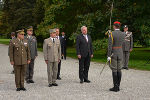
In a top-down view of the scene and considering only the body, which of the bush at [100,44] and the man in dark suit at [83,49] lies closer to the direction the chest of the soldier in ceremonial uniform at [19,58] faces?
the man in dark suit

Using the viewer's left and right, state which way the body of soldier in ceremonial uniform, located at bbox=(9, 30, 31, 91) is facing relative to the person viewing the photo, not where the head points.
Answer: facing the viewer and to the right of the viewer

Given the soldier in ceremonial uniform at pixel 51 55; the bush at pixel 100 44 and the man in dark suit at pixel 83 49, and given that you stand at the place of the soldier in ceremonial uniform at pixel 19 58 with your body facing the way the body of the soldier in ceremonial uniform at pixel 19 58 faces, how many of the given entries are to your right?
0

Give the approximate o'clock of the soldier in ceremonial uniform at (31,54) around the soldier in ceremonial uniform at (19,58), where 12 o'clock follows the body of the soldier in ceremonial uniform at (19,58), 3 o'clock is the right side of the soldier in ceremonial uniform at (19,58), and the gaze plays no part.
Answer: the soldier in ceremonial uniform at (31,54) is roughly at 8 o'clock from the soldier in ceremonial uniform at (19,58).

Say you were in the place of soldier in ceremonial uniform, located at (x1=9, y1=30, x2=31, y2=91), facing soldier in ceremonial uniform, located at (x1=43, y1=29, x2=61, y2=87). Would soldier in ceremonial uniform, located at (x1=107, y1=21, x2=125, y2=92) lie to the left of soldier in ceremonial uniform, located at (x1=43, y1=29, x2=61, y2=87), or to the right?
right

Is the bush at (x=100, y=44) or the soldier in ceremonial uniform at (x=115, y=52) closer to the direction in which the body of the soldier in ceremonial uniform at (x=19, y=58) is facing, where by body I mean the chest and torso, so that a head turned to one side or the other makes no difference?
the soldier in ceremonial uniform

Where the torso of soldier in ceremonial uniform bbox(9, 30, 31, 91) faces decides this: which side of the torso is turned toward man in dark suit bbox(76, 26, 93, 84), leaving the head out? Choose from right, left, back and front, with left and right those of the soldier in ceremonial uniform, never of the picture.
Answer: left

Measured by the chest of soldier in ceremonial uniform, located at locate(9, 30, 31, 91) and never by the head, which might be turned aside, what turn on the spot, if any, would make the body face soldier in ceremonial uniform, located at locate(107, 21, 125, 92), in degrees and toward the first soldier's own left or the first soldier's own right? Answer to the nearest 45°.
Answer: approximately 45° to the first soldier's own left

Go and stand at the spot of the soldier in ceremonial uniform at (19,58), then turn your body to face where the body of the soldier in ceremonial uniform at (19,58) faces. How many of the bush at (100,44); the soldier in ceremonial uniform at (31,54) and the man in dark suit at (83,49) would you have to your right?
0

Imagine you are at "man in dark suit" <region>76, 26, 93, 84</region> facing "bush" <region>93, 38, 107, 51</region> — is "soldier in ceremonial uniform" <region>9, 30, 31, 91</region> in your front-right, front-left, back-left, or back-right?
back-left

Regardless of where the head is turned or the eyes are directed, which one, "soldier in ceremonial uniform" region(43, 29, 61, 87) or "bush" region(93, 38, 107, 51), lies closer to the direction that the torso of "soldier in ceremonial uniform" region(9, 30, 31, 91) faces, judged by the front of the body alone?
the soldier in ceremonial uniform

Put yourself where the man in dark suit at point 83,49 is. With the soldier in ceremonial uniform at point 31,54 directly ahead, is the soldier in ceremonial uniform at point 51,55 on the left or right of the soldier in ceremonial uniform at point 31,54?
left

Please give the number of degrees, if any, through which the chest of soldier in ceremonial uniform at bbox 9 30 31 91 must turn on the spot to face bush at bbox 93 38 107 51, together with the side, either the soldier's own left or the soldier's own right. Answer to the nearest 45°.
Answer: approximately 90° to the soldier's own left

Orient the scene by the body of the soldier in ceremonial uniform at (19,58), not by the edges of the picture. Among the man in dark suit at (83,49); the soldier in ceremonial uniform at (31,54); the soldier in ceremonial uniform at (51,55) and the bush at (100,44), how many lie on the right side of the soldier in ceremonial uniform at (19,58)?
0

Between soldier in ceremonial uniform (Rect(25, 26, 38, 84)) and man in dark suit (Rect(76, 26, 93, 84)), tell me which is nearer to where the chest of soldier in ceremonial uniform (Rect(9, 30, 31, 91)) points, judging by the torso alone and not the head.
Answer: the man in dark suit

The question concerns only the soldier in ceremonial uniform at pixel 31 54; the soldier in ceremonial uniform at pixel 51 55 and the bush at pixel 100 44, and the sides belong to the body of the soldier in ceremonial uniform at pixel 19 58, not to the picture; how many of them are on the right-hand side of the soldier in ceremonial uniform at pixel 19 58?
0

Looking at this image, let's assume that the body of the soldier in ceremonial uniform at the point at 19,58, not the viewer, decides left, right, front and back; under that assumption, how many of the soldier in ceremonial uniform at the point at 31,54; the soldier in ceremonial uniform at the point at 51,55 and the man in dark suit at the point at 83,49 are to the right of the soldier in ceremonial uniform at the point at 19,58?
0

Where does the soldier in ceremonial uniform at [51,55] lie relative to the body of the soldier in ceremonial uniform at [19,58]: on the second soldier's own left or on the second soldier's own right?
on the second soldier's own left
